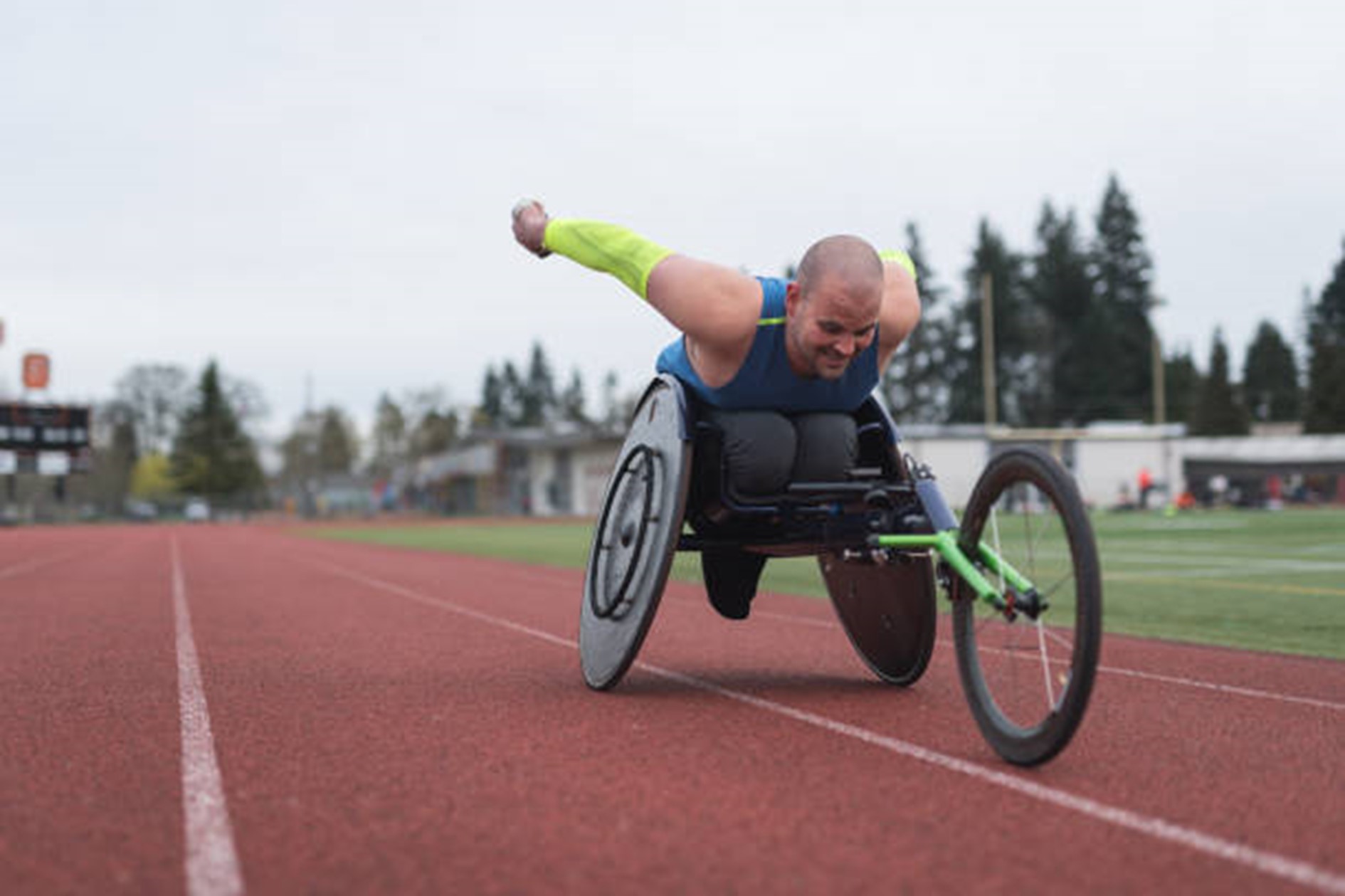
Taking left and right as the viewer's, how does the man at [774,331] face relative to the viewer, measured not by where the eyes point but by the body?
facing the viewer and to the right of the viewer

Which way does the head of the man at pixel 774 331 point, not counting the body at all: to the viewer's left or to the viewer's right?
to the viewer's right
